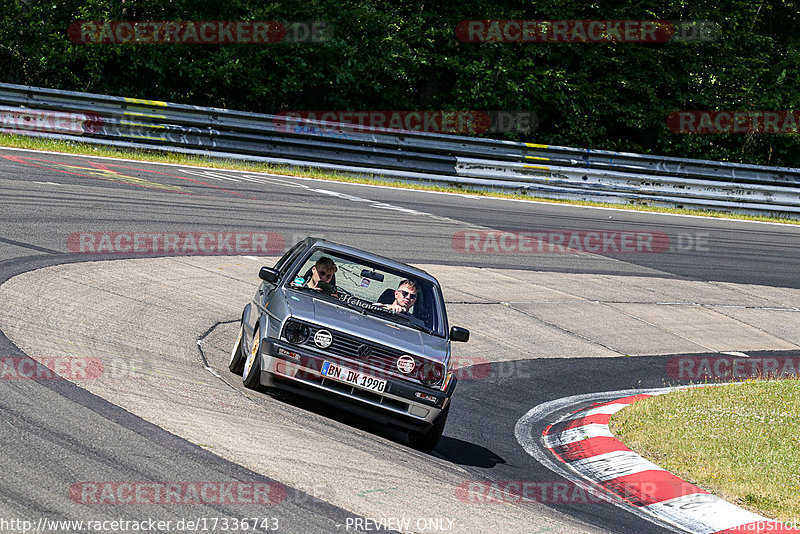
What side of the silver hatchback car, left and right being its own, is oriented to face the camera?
front
